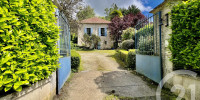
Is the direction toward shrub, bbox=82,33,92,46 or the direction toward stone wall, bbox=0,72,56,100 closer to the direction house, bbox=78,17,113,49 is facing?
the stone wall

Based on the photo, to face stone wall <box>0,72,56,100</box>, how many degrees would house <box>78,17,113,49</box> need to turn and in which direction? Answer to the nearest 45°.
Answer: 0° — it already faces it

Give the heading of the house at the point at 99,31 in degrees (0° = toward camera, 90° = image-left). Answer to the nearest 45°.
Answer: approximately 0°

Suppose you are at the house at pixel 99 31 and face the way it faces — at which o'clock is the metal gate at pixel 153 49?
The metal gate is roughly at 12 o'clock from the house.

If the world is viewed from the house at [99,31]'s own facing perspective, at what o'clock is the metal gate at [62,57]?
The metal gate is roughly at 12 o'clock from the house.

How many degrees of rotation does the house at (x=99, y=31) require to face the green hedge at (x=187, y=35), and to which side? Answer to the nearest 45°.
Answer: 0° — it already faces it

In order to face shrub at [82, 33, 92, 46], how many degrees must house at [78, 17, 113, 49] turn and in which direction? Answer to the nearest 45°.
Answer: approximately 45° to its right

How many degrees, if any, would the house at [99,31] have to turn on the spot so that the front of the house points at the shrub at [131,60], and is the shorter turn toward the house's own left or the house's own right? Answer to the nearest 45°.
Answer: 0° — it already faces it

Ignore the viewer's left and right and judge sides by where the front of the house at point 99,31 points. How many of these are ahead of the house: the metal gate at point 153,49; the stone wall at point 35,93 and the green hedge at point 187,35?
3
